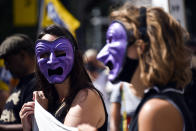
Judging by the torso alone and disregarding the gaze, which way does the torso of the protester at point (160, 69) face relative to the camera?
to the viewer's left

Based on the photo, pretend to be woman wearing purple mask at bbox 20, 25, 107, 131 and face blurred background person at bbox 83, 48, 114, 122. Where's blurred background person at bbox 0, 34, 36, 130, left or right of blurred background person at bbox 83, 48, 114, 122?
left

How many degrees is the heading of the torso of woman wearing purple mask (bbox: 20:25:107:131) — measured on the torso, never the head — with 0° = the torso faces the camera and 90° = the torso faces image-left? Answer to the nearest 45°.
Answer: approximately 45°

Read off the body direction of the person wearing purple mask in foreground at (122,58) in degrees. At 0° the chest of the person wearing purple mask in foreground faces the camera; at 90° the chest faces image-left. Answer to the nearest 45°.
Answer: approximately 90°
